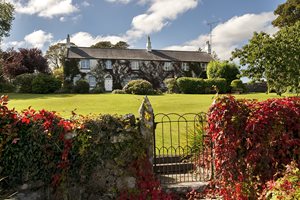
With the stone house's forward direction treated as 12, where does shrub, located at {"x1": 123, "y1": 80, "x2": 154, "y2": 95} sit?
The shrub is roughly at 12 o'clock from the stone house.

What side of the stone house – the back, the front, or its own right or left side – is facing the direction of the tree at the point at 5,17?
right

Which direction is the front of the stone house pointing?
toward the camera

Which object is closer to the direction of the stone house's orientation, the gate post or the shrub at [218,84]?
the gate post

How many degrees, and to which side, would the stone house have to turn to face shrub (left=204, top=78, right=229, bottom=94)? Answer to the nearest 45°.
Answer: approximately 45° to its left

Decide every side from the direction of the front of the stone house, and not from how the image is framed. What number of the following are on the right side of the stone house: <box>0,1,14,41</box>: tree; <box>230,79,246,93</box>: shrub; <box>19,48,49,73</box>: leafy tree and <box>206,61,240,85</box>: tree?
2

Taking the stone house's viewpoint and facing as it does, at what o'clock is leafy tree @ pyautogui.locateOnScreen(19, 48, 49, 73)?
The leafy tree is roughly at 3 o'clock from the stone house.

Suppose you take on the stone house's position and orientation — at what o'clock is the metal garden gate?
The metal garden gate is roughly at 12 o'clock from the stone house.

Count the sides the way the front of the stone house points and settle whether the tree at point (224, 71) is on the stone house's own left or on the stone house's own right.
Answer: on the stone house's own left

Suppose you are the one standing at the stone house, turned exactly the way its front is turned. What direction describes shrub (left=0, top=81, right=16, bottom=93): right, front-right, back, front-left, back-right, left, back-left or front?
front-right

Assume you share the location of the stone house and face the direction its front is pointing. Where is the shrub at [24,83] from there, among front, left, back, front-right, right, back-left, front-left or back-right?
front-right

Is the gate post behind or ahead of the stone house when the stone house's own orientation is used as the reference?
ahead

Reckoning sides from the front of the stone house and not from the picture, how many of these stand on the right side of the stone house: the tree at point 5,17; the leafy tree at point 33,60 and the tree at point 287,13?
2

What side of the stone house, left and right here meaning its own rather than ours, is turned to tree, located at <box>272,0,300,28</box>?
left

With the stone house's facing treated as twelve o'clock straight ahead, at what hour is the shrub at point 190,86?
The shrub is roughly at 11 o'clock from the stone house.

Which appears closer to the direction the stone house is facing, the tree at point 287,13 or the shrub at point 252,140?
the shrub

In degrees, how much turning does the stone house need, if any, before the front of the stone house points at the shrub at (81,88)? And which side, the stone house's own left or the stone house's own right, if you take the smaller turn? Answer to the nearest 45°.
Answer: approximately 45° to the stone house's own right

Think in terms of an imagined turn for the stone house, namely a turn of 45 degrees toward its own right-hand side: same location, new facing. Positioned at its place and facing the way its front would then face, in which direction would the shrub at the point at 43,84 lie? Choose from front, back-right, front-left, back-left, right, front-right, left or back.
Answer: front
